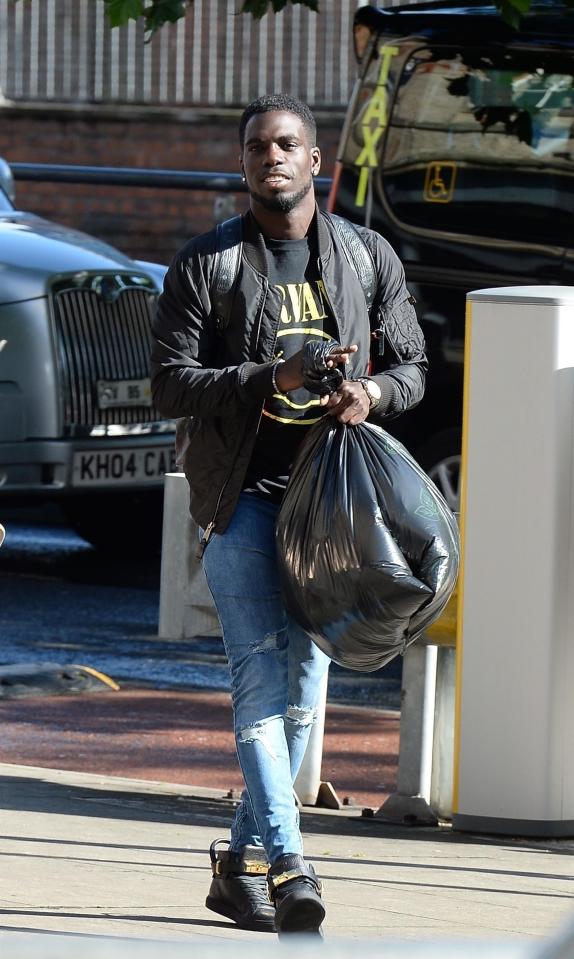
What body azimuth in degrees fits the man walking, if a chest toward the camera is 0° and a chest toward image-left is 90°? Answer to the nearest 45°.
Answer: approximately 0°

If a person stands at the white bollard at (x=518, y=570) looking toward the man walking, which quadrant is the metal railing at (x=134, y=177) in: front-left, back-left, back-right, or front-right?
back-right

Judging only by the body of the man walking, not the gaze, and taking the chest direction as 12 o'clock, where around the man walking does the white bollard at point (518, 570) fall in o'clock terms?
The white bollard is roughly at 7 o'clock from the man walking.

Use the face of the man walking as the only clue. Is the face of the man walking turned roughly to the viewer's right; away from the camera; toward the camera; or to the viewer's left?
toward the camera

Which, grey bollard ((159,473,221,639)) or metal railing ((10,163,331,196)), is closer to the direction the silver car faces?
the grey bollard

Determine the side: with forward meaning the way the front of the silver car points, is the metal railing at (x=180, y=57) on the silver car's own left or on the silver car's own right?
on the silver car's own left

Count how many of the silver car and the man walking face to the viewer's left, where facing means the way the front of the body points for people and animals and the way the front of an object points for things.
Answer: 0

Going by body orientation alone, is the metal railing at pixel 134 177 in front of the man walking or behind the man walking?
behind

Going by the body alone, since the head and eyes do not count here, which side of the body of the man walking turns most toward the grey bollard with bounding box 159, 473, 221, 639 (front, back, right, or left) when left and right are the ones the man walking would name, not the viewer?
back

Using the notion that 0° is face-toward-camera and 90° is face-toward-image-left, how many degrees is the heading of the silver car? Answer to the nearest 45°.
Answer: approximately 315°

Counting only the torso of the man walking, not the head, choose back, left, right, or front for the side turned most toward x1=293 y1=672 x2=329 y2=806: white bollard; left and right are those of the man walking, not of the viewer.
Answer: back

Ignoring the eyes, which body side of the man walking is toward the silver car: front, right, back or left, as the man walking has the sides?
back

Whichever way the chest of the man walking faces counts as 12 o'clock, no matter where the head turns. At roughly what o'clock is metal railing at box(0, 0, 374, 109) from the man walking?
The metal railing is roughly at 6 o'clock from the man walking.

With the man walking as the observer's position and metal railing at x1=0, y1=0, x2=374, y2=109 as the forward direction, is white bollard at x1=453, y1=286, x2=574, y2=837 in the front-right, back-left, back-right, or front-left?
front-right
